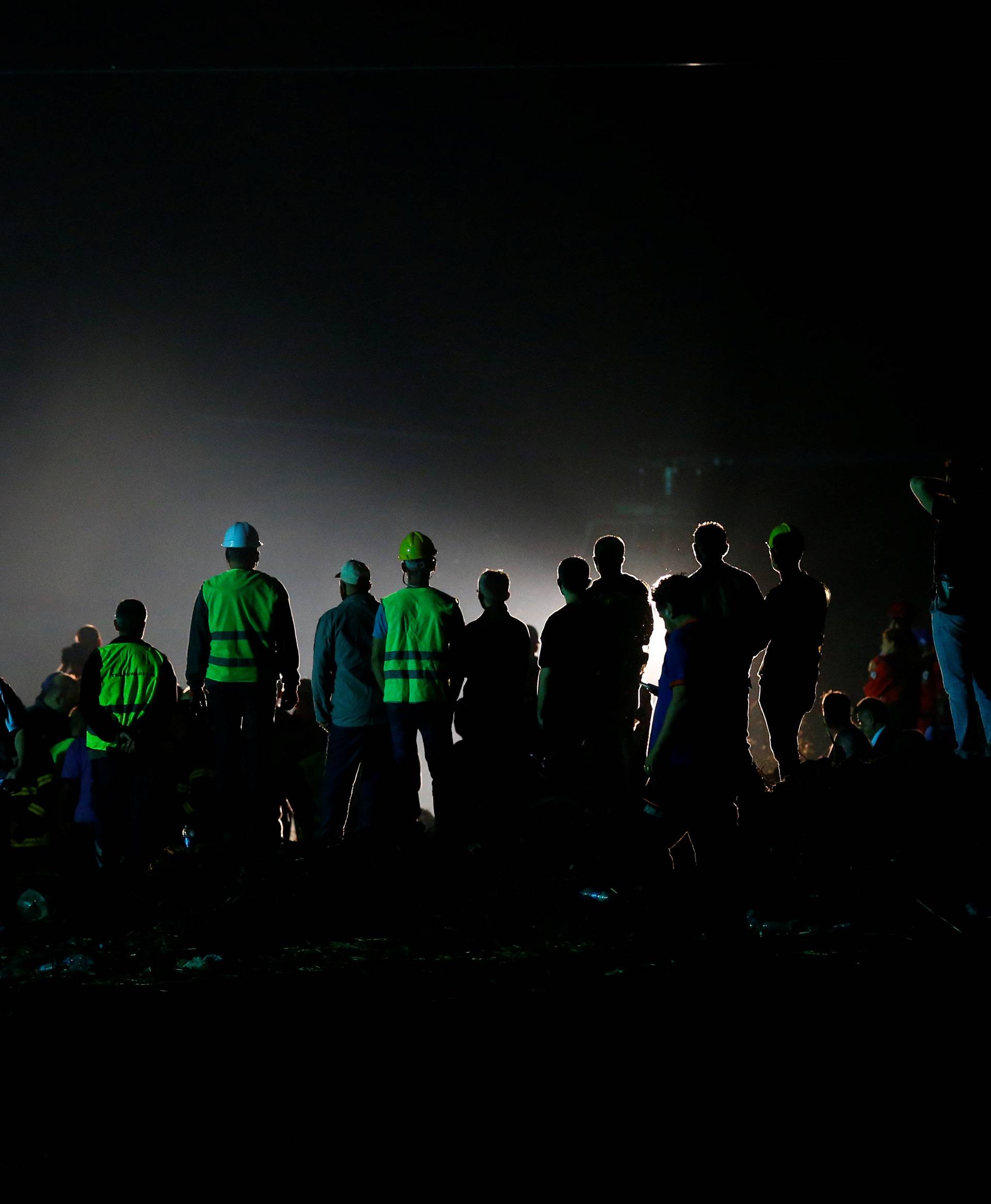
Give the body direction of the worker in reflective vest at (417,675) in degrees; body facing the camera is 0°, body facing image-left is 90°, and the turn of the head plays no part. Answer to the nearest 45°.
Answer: approximately 180°

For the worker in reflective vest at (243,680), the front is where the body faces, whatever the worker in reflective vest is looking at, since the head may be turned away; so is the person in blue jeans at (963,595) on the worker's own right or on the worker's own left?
on the worker's own right

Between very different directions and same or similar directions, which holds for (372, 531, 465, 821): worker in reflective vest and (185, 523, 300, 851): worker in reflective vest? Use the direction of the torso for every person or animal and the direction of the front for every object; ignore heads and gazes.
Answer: same or similar directions

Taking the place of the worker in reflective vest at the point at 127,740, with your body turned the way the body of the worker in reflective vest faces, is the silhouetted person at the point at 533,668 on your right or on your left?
on your right

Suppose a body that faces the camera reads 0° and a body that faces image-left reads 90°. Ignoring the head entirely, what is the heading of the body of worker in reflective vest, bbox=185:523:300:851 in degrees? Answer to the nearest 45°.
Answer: approximately 180°

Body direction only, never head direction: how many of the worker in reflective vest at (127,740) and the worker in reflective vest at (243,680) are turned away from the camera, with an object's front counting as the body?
2

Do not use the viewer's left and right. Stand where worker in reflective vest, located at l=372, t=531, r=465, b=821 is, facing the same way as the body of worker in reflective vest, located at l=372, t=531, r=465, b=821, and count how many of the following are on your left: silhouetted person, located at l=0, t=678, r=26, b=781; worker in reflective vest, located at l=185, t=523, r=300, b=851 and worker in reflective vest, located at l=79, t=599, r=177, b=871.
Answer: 3

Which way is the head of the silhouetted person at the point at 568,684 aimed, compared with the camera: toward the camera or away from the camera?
away from the camera

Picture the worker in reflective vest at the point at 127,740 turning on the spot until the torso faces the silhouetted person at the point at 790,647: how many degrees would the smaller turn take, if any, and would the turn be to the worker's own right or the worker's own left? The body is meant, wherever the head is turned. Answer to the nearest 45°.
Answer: approximately 90° to the worker's own right

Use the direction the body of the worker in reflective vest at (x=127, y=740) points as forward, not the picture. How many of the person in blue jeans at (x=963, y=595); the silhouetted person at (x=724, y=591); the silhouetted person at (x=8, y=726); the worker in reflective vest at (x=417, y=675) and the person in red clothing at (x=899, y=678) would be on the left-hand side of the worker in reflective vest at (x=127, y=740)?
1

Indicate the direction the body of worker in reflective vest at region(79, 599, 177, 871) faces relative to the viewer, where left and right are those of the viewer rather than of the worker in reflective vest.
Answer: facing away from the viewer

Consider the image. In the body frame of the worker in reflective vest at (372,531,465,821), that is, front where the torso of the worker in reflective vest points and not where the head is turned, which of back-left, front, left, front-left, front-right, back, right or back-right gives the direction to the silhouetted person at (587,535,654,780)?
right

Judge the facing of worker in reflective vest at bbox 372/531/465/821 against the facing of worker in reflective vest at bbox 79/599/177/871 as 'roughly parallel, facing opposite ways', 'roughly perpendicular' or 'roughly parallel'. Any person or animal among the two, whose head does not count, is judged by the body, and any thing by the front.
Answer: roughly parallel
